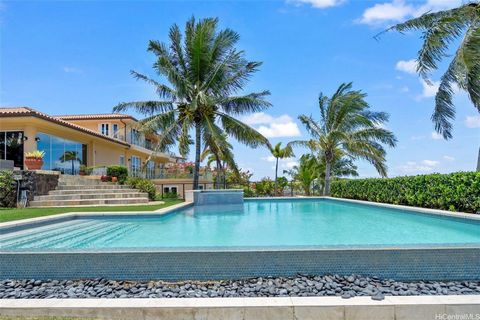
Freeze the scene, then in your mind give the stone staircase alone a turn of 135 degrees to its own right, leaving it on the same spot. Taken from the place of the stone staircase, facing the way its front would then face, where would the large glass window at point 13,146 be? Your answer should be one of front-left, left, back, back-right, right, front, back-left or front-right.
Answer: front

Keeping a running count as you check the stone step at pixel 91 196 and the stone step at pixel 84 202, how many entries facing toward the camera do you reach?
2

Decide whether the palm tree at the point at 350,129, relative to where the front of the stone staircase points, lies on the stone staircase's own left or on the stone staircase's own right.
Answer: on the stone staircase's own left

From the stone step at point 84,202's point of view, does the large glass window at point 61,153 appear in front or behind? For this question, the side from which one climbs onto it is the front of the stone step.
behind

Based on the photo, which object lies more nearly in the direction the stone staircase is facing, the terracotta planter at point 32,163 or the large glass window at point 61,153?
the terracotta planter

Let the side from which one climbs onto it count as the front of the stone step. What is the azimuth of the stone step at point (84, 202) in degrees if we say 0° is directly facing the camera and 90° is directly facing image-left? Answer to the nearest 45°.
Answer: approximately 0°
